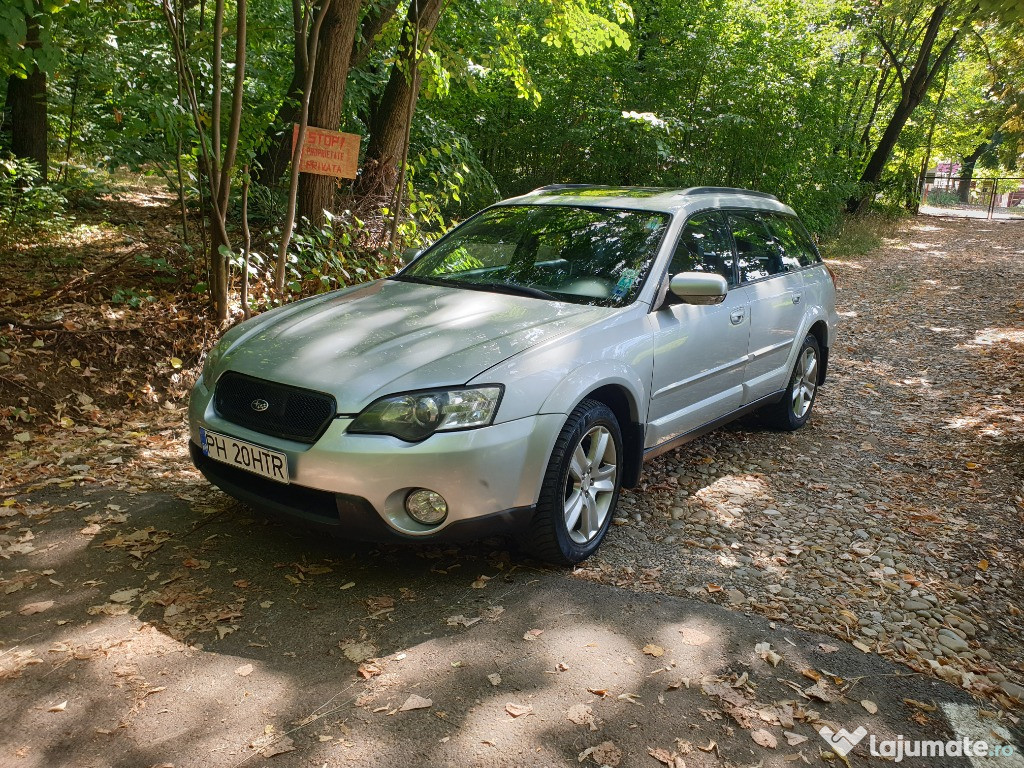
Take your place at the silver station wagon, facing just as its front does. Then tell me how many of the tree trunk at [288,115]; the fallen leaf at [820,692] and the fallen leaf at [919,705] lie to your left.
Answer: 2

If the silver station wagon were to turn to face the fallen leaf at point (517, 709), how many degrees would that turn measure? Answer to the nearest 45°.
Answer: approximately 45° to its left

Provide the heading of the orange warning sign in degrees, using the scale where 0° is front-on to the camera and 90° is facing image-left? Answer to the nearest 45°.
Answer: approximately 0°

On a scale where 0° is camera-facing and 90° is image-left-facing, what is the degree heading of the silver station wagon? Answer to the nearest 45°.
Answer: approximately 45°

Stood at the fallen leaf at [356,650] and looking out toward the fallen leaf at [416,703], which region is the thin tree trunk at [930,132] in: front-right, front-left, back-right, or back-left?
back-left

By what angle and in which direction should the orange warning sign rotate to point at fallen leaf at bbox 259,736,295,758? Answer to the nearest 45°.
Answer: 0° — it already faces it

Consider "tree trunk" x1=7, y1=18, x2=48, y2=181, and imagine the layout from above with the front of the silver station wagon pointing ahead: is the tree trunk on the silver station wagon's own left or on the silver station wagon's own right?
on the silver station wagon's own right

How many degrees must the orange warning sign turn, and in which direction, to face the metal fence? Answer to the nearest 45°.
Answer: approximately 135° to its left

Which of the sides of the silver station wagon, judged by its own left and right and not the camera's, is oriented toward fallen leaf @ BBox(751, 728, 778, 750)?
left
